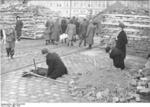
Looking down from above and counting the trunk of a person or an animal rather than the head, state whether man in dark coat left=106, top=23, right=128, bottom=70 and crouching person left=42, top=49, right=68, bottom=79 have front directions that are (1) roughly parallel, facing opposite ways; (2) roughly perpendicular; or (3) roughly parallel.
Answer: roughly parallel

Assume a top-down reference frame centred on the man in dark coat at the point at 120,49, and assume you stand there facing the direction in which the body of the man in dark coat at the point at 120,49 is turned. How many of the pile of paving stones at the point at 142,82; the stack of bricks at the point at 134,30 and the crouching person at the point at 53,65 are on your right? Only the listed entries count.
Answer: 1

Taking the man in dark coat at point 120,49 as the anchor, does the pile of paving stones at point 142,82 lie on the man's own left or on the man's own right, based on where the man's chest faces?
on the man's own left

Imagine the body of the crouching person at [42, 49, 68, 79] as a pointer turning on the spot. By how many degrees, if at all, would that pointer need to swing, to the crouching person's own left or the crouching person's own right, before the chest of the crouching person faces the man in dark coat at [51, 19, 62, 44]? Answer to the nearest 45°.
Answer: approximately 90° to the crouching person's own right

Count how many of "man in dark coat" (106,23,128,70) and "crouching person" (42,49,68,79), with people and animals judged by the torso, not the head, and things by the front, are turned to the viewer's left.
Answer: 2

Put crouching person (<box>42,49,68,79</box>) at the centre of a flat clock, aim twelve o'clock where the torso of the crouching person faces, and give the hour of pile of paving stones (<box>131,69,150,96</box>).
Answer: The pile of paving stones is roughly at 7 o'clock from the crouching person.

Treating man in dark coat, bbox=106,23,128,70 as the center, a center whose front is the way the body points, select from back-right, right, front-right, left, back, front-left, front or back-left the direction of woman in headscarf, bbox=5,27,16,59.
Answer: front

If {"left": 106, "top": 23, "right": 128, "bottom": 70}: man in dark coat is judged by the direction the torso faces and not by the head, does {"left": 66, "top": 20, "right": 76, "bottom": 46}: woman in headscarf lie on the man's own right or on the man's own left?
on the man's own right

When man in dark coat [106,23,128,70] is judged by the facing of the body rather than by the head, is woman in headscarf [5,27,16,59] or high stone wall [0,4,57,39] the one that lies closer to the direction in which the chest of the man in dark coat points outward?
the woman in headscarf

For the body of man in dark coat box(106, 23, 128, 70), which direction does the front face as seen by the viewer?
to the viewer's left

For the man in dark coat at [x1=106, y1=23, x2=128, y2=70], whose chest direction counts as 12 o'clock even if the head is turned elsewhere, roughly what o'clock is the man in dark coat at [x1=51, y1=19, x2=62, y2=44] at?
the man in dark coat at [x1=51, y1=19, x2=62, y2=44] is roughly at 2 o'clock from the man in dark coat at [x1=106, y1=23, x2=128, y2=70].

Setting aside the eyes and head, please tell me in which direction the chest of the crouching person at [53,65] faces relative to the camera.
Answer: to the viewer's left

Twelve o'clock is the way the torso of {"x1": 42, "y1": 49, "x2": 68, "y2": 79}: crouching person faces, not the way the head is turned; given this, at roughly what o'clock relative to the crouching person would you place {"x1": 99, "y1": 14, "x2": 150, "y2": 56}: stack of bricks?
The stack of bricks is roughly at 4 o'clock from the crouching person.

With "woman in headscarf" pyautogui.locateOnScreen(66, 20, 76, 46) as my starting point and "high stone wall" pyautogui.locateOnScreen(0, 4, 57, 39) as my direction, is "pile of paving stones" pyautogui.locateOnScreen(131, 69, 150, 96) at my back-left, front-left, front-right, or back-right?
back-left

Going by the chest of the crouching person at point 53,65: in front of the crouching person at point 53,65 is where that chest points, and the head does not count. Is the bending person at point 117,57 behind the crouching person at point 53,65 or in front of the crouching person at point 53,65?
behind

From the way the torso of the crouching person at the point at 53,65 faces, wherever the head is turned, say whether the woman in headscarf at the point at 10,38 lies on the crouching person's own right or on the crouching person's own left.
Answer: on the crouching person's own right
